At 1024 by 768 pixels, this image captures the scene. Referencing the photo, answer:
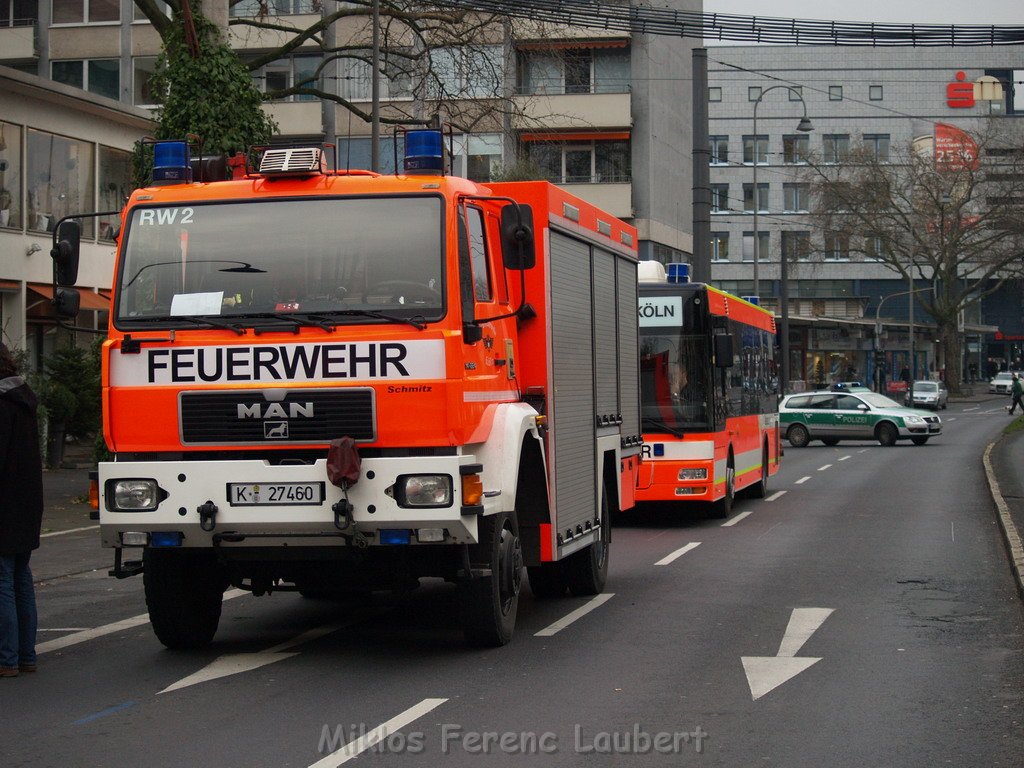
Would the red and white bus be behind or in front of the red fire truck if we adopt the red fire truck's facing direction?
behind

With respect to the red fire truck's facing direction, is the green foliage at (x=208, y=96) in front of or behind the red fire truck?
behind

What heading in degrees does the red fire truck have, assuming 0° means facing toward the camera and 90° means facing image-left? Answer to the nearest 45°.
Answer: approximately 0°

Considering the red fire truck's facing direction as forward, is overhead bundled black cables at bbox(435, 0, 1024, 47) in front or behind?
behind
